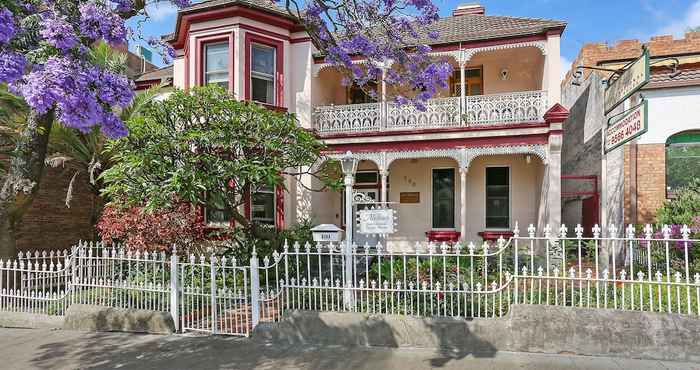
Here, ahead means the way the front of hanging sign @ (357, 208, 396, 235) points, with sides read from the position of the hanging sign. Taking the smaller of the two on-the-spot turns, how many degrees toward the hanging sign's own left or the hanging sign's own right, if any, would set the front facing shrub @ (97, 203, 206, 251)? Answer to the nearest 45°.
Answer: approximately 135° to the hanging sign's own right

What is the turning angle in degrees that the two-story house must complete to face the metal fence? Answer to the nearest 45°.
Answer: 0° — it already faces it

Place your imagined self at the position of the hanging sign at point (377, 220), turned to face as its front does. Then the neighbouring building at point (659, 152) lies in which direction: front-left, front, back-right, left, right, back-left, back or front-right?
back-left

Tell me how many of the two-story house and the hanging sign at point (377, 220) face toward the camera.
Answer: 2

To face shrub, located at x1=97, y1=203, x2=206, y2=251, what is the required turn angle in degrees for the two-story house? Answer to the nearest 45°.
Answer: approximately 45° to its right

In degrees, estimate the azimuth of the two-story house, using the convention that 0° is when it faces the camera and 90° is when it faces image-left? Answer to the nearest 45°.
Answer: approximately 0°

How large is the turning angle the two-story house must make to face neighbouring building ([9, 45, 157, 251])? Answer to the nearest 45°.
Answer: approximately 90° to its right
